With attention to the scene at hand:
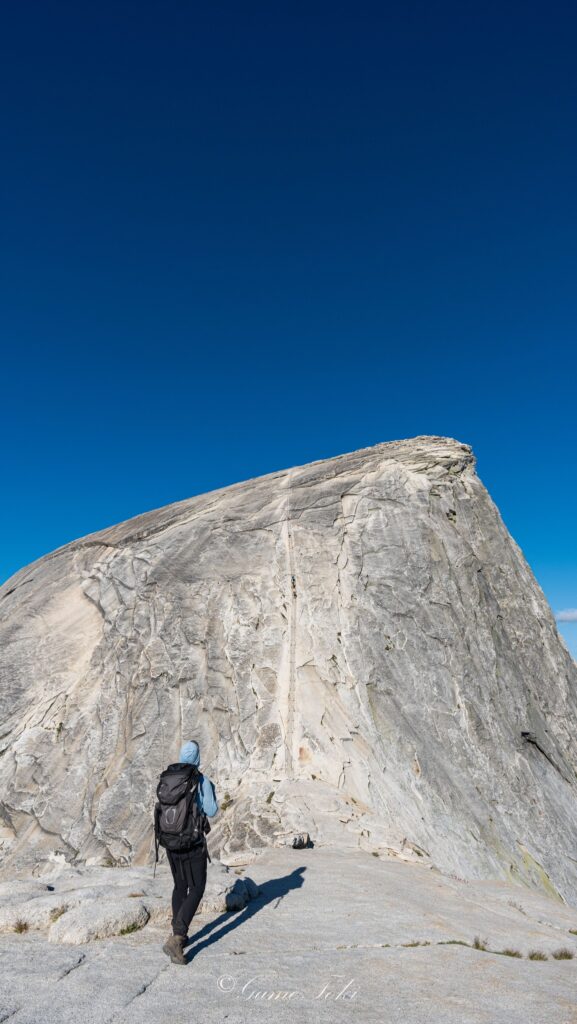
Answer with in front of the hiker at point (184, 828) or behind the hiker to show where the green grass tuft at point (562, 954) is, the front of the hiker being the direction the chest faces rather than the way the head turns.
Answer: in front

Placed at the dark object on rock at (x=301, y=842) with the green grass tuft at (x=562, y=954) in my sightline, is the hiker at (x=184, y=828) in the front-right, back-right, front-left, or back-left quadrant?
front-right

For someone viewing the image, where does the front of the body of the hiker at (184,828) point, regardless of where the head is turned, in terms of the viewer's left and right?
facing away from the viewer and to the right of the viewer

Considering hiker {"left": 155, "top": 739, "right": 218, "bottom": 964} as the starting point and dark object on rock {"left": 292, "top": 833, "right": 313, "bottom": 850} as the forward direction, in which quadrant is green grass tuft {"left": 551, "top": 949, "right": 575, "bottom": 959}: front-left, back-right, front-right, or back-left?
front-right

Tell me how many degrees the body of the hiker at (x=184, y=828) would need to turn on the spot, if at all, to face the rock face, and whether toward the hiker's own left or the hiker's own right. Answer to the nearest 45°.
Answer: approximately 45° to the hiker's own left
